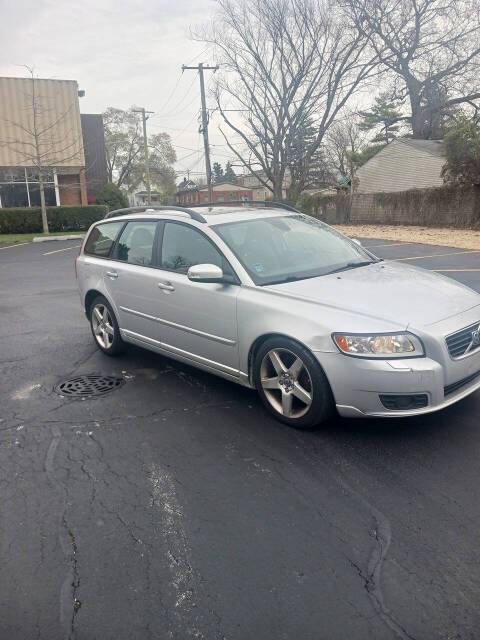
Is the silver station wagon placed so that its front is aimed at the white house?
no

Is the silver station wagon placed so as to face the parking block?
no

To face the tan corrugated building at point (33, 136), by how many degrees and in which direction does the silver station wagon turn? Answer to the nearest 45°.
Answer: approximately 180°

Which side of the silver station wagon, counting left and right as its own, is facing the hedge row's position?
back

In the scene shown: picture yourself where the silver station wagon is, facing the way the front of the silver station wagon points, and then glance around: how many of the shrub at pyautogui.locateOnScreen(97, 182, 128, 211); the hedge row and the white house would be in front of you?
0

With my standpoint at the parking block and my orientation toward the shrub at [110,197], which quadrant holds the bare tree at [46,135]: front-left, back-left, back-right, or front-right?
front-left

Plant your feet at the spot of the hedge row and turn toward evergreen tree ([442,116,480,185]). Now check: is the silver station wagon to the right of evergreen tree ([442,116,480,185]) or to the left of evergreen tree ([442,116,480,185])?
right

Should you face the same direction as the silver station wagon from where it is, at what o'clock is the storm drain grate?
The storm drain grate is roughly at 5 o'clock from the silver station wagon.

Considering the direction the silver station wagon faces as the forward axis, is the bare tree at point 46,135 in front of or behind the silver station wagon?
behind

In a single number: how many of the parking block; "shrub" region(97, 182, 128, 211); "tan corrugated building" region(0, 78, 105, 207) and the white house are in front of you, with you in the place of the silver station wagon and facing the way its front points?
0

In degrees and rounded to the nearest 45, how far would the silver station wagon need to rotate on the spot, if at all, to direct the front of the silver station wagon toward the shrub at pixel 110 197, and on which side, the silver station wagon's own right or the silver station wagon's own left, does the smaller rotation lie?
approximately 135° to the silver station wagon's own left

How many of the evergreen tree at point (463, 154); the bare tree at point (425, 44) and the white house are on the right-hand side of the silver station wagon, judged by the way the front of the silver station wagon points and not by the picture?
0

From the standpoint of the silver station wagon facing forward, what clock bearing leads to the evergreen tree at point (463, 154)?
The evergreen tree is roughly at 8 o'clock from the silver station wagon.

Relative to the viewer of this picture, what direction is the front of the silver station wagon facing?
facing the viewer and to the right of the viewer
